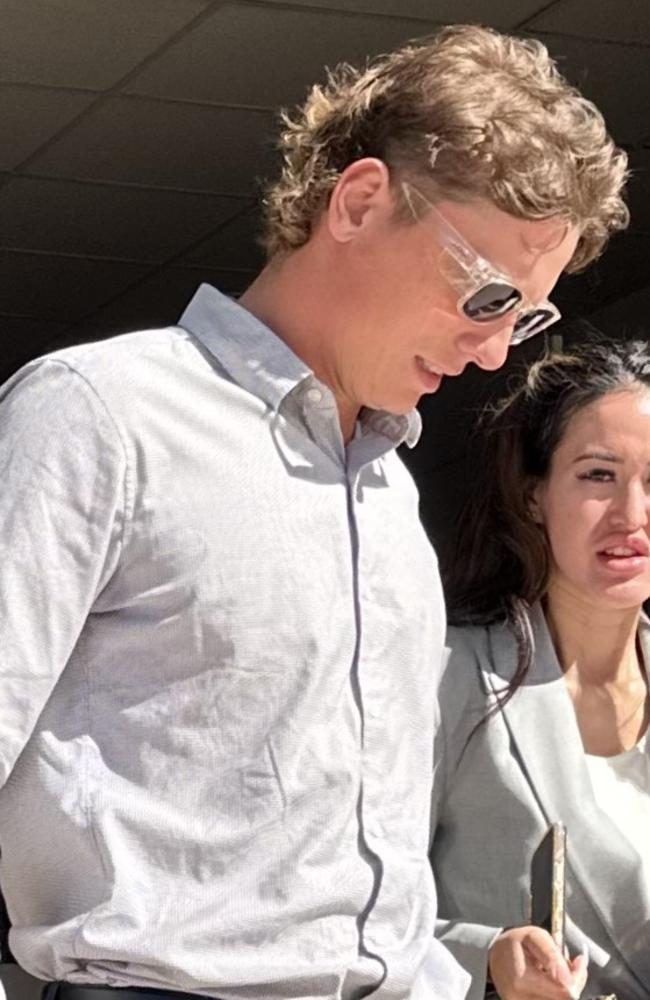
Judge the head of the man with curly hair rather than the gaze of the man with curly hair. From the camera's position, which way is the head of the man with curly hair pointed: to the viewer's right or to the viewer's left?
to the viewer's right

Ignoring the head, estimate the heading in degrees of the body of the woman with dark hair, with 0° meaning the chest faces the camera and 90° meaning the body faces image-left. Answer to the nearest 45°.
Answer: approximately 315°

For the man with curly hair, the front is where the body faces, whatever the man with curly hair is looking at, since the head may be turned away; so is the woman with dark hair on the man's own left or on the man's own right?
on the man's own left

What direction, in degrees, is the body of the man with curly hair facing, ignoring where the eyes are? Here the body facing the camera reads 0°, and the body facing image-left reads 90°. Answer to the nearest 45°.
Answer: approximately 315°

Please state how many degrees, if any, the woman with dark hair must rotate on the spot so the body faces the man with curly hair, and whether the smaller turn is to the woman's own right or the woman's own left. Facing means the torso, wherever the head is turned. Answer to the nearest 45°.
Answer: approximately 45° to the woman's own right
